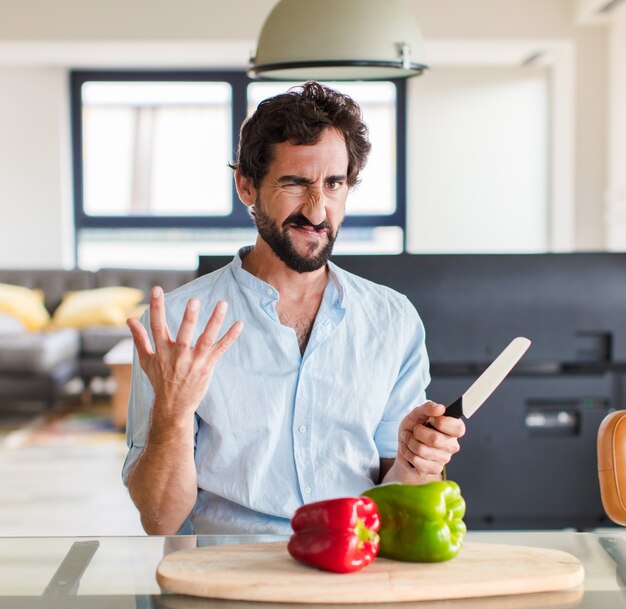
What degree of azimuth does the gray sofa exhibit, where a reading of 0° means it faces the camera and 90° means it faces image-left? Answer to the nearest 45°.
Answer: approximately 0°

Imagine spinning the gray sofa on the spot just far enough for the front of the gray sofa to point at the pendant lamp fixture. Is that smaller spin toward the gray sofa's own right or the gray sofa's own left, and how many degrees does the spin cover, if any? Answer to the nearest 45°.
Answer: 0° — it already faces it

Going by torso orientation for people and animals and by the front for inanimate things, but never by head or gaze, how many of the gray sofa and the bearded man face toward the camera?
2

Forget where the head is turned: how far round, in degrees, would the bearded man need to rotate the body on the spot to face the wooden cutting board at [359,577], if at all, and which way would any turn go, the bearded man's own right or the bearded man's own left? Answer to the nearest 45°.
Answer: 0° — they already face it

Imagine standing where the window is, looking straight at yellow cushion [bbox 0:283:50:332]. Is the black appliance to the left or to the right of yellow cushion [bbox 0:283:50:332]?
left

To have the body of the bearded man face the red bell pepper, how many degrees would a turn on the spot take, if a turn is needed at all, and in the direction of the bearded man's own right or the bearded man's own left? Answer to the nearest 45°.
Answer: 0° — they already face it

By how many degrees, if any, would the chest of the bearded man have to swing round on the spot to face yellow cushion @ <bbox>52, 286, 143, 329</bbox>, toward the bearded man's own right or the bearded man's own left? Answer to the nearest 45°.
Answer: approximately 180°

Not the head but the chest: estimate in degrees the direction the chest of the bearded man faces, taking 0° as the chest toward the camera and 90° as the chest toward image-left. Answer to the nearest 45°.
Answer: approximately 0°
